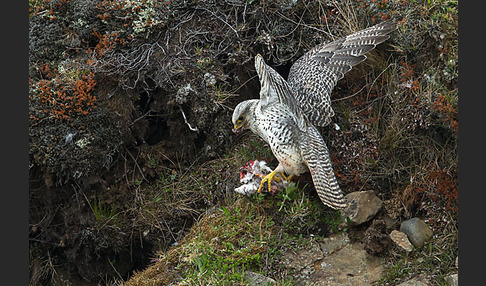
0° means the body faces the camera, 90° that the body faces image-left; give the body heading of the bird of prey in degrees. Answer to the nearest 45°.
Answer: approximately 90°

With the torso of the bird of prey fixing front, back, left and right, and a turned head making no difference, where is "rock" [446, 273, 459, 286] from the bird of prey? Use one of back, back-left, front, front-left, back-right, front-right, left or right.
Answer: back-left

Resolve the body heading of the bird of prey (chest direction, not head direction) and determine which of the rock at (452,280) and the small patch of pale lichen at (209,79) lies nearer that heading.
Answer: the small patch of pale lichen

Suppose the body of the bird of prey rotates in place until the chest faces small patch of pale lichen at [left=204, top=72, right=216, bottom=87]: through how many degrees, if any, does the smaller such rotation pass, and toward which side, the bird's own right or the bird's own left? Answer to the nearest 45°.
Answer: approximately 45° to the bird's own right

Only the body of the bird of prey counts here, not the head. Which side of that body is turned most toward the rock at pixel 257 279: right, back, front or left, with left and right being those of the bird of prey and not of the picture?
left

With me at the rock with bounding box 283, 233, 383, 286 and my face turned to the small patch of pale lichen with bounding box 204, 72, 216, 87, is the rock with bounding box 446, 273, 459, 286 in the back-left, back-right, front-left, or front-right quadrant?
back-right

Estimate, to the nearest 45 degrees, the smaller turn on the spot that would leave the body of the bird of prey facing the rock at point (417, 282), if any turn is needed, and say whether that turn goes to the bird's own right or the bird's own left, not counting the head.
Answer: approximately 135° to the bird's own left

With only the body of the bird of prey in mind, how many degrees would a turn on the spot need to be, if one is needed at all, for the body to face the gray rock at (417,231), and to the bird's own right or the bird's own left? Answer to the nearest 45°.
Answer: approximately 135° to the bird's own left
